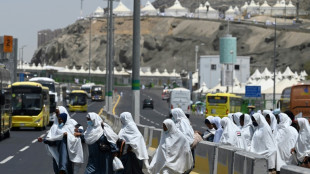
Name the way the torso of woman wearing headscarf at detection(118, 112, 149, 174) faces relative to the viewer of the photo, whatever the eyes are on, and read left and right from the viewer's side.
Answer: facing to the left of the viewer

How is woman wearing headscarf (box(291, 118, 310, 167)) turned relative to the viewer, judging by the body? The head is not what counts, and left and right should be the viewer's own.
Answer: facing to the left of the viewer

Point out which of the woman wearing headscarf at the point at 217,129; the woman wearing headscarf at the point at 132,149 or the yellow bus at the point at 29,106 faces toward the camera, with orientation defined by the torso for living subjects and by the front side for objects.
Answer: the yellow bus

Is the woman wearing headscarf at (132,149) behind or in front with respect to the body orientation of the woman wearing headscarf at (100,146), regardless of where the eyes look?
behind

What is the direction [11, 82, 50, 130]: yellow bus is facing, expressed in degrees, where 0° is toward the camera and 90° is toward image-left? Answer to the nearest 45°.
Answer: approximately 0°

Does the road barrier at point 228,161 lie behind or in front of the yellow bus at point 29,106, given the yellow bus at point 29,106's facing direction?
in front
